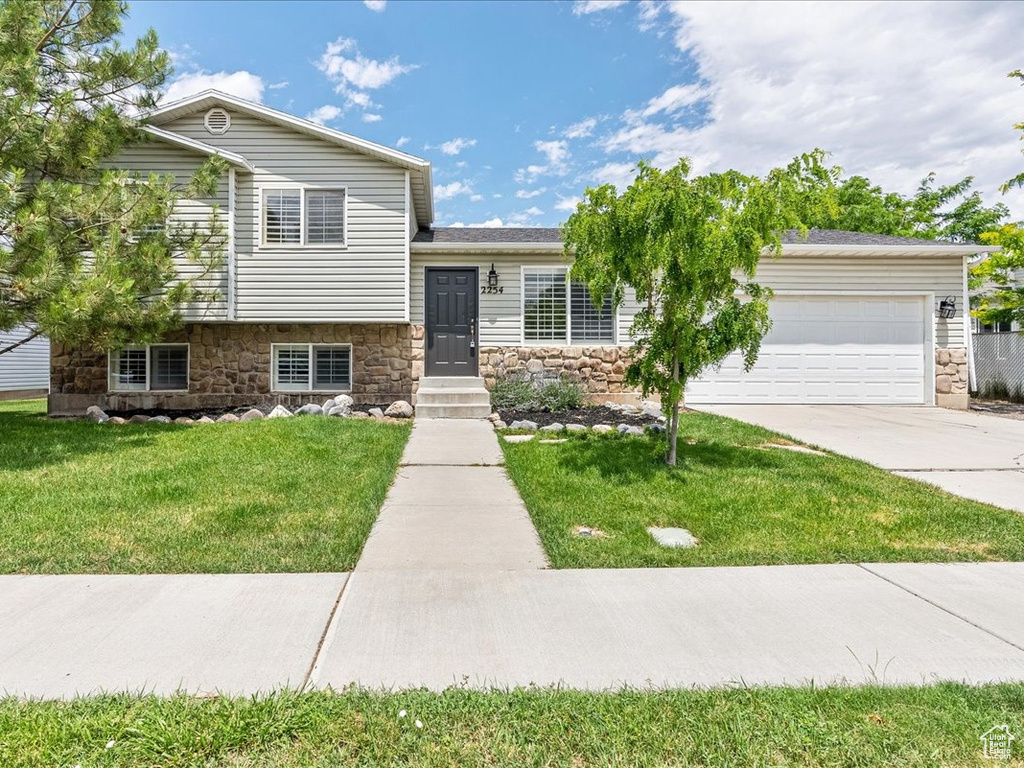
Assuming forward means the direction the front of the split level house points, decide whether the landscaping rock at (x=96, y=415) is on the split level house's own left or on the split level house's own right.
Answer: on the split level house's own right

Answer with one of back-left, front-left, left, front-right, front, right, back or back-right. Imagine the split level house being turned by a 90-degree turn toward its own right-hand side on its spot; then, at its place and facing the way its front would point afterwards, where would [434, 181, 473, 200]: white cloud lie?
right

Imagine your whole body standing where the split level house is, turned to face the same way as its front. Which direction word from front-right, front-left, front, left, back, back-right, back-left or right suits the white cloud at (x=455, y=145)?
back

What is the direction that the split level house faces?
toward the camera
